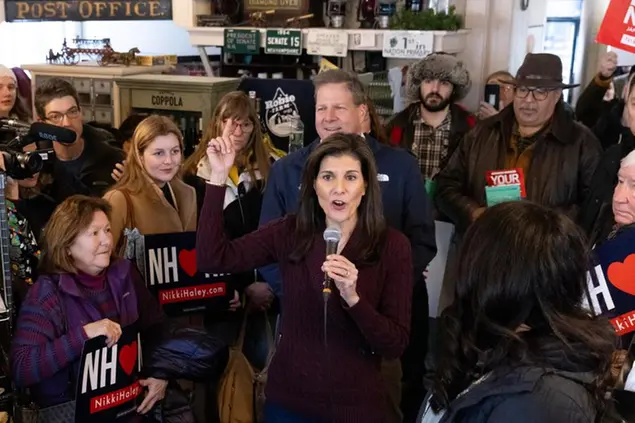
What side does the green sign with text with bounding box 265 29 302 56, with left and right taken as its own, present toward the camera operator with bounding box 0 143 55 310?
front

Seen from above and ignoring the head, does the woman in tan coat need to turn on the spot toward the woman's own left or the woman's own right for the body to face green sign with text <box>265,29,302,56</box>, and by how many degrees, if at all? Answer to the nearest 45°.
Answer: approximately 135° to the woman's own left

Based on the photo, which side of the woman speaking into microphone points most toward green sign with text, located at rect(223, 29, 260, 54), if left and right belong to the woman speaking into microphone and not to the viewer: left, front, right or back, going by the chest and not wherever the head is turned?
back

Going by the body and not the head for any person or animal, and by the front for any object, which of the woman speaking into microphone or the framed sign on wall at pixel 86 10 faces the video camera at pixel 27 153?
the framed sign on wall

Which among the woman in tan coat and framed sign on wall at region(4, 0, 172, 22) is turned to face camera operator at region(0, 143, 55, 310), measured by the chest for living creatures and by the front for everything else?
the framed sign on wall

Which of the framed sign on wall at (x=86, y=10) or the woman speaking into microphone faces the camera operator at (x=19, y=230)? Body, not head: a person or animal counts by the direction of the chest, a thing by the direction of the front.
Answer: the framed sign on wall

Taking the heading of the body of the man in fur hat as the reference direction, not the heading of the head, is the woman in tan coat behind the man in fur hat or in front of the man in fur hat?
in front

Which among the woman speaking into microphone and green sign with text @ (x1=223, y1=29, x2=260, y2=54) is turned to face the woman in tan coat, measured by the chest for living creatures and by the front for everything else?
the green sign with text

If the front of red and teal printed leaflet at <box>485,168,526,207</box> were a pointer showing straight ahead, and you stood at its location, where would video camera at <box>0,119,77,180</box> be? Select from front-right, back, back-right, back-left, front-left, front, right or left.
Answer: front-right

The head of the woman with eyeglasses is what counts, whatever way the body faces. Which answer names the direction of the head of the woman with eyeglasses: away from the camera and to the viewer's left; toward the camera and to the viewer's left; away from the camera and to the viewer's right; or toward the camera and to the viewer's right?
toward the camera and to the viewer's right

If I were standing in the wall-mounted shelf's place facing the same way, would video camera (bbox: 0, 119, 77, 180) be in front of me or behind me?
in front

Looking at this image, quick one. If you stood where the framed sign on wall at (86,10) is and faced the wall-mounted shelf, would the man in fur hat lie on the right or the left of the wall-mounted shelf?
right

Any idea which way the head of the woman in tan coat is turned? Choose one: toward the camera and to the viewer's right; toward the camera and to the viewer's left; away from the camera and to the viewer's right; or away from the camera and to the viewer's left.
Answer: toward the camera and to the viewer's right
